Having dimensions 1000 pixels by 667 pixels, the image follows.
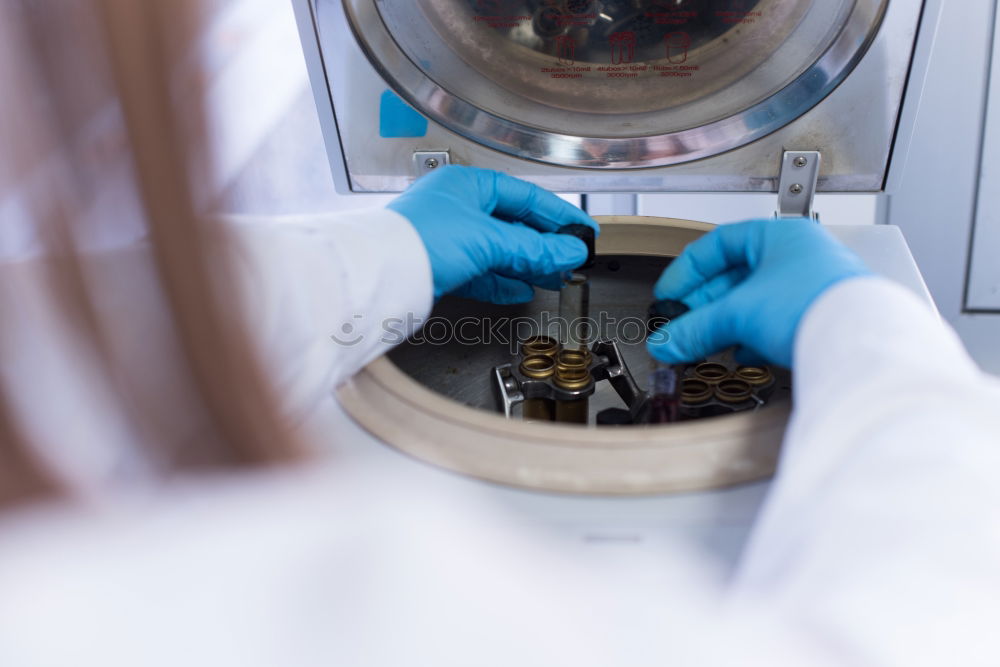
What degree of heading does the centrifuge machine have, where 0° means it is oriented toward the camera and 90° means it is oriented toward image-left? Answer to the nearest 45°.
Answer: approximately 0°
